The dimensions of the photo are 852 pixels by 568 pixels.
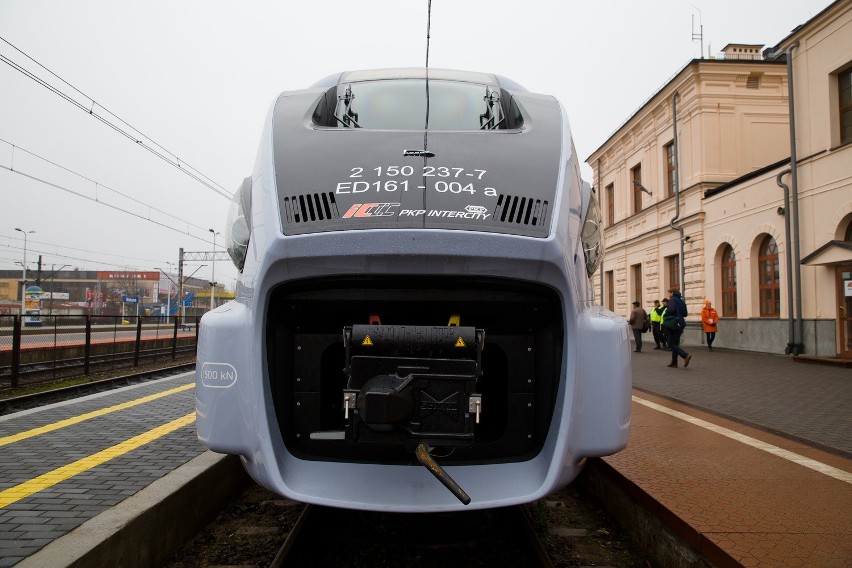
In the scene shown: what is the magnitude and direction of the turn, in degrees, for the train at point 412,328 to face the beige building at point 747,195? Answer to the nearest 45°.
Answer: approximately 135° to its left

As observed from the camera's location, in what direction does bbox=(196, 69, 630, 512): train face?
facing the viewer

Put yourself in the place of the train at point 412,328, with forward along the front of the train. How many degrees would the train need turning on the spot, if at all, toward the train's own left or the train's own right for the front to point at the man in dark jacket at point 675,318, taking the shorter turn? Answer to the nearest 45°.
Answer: approximately 135° to the train's own left

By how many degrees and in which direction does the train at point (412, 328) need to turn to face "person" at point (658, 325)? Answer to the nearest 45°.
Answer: approximately 135° to its left

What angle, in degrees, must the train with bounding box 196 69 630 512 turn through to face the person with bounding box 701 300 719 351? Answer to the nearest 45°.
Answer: approximately 135° to its left
